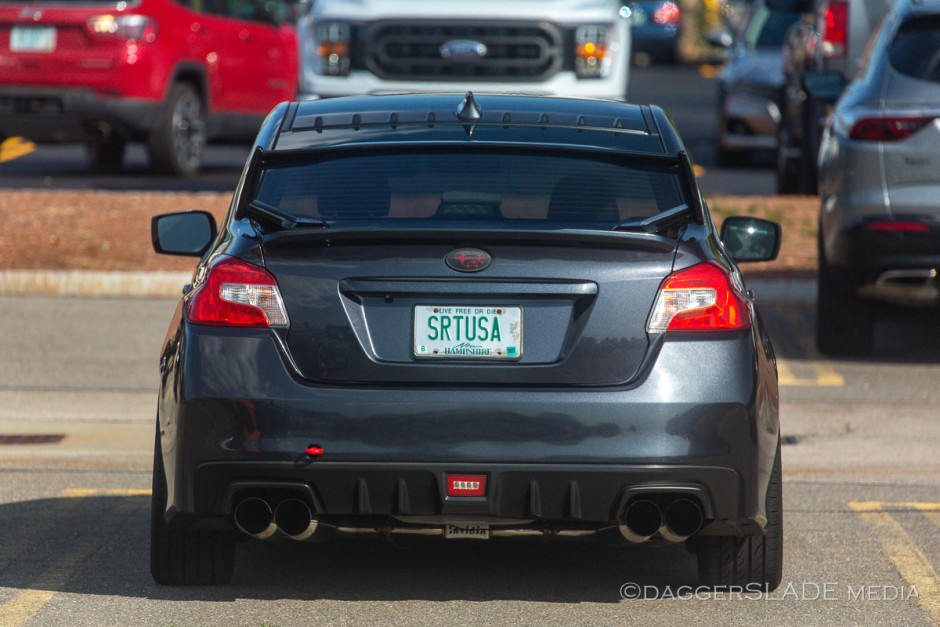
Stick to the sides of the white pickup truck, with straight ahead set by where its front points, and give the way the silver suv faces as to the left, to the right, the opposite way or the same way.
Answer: the opposite way

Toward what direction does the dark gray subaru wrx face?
away from the camera

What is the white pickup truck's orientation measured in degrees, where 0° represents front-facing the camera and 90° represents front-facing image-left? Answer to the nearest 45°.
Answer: approximately 0°

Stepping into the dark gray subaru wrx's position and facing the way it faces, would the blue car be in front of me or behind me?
in front

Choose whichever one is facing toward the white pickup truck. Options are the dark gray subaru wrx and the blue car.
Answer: the dark gray subaru wrx

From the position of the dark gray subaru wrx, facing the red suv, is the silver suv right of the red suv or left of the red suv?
right

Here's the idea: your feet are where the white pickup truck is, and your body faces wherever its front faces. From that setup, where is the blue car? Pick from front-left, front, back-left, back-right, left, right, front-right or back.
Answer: back

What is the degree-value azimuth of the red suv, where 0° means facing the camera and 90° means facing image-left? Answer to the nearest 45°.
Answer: approximately 225°

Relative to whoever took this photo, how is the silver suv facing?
facing away from the viewer

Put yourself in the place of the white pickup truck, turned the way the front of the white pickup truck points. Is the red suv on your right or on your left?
on your right

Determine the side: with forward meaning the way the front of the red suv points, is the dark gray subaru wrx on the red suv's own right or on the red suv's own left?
on the red suv's own right

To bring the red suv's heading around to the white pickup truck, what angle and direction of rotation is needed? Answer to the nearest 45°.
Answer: approximately 90° to its right
